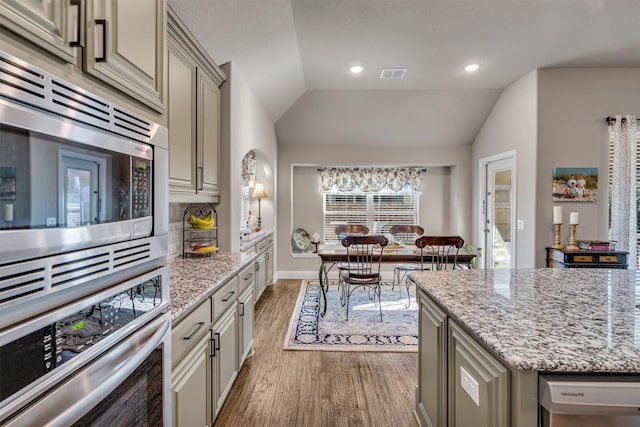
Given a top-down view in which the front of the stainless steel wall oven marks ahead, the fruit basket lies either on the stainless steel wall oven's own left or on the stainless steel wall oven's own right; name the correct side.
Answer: on the stainless steel wall oven's own left

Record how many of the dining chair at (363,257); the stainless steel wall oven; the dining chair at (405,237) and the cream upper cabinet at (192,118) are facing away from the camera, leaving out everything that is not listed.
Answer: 1

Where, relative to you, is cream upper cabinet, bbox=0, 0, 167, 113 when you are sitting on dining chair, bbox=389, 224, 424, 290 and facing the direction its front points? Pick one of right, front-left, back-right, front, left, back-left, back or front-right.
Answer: front

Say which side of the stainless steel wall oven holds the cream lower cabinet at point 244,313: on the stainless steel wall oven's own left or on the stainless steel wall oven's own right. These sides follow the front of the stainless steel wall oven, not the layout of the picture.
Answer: on the stainless steel wall oven's own left

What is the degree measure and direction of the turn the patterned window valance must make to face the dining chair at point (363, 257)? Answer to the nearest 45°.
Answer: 0° — it already faces it

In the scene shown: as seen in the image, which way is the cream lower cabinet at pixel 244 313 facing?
to the viewer's right

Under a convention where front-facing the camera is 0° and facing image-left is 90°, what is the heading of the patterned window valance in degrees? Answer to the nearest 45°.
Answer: approximately 0°

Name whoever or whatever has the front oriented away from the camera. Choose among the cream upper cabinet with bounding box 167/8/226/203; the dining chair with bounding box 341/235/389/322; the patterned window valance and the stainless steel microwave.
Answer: the dining chair

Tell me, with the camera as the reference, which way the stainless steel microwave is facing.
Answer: facing the viewer and to the right of the viewer

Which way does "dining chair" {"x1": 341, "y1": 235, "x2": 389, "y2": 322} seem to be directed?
away from the camera

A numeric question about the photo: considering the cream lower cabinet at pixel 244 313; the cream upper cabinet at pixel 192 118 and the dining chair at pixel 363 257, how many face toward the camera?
0

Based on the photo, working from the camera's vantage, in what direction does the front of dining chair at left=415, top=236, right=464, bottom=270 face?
facing away from the viewer

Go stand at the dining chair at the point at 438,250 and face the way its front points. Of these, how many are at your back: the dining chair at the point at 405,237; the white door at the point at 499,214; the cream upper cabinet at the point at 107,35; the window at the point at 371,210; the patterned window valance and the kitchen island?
2

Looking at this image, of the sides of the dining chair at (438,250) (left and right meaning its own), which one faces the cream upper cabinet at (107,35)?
back

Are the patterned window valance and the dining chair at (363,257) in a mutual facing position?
yes

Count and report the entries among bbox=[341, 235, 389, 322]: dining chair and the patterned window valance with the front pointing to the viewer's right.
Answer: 0
